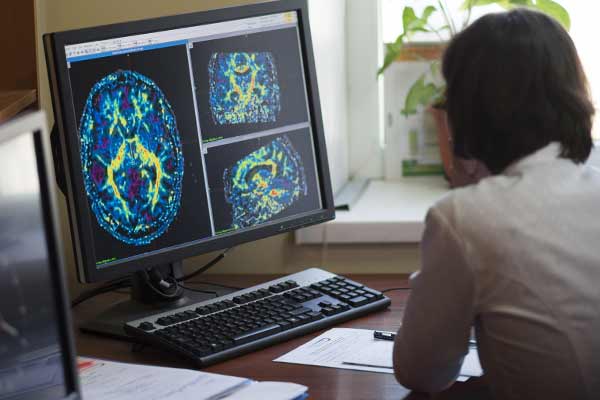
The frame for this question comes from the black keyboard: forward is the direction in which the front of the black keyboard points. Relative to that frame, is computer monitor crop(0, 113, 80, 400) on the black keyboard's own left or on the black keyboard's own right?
on the black keyboard's own right

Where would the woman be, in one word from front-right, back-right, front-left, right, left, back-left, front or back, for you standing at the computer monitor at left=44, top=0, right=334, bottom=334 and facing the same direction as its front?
front

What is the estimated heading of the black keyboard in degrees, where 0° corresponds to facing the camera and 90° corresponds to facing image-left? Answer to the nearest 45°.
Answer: approximately 315°

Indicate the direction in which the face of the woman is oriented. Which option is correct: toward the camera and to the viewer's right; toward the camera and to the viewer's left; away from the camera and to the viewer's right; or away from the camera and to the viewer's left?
away from the camera and to the viewer's left

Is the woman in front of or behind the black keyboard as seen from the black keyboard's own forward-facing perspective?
in front

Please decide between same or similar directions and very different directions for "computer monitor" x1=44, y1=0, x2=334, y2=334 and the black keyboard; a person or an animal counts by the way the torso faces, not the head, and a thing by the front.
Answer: same or similar directions

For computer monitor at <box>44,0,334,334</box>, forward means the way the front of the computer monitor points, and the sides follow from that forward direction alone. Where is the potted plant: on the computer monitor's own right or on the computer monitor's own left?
on the computer monitor's own left

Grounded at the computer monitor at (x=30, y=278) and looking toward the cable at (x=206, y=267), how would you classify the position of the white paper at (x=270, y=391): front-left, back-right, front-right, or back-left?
front-right

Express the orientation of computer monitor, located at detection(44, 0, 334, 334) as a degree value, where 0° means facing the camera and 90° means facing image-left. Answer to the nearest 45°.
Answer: approximately 315°

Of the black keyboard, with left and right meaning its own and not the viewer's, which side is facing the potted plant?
left

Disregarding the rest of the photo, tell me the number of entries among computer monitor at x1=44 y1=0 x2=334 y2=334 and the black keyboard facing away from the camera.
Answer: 0
